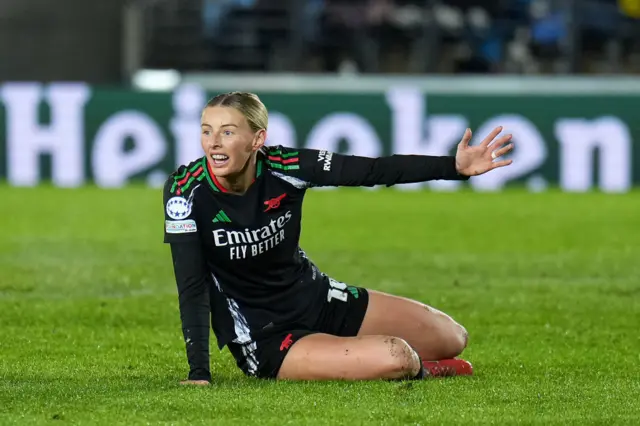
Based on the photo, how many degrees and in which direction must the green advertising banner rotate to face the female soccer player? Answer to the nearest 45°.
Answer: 0° — it already faces them

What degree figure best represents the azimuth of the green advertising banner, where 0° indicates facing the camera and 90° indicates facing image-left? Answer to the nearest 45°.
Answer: approximately 0°
